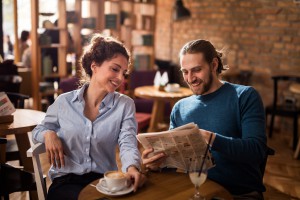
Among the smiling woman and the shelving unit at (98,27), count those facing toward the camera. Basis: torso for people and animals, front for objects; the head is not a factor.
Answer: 2

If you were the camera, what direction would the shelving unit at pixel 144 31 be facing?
facing the viewer

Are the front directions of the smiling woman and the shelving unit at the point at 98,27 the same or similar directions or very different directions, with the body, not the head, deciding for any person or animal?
same or similar directions

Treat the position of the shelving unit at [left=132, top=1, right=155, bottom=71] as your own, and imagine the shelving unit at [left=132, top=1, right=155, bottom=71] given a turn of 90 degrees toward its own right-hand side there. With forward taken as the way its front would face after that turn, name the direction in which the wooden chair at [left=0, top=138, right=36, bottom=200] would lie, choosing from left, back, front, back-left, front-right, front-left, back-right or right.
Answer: left

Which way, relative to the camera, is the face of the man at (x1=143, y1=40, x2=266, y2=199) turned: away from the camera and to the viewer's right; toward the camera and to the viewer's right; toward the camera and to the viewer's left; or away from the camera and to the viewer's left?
toward the camera and to the viewer's left

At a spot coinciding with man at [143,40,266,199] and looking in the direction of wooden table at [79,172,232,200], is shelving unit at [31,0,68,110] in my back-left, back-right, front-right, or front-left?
back-right

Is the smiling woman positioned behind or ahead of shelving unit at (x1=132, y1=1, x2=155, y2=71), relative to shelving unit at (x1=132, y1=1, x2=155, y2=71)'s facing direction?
ahead

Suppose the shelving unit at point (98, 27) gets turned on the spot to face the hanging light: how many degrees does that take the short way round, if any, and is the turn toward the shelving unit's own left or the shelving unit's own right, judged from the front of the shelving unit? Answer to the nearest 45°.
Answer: approximately 90° to the shelving unit's own left

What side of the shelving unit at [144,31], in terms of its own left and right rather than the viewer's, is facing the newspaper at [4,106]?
front

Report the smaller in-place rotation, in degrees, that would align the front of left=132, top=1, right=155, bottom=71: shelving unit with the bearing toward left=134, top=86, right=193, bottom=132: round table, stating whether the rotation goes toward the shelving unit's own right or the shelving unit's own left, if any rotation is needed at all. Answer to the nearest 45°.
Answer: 0° — it already faces it

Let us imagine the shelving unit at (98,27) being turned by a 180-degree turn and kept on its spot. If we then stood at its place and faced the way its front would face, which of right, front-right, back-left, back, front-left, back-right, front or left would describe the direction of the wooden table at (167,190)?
back

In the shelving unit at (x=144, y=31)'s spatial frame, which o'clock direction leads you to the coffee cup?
The coffee cup is roughly at 12 o'clock from the shelving unit.

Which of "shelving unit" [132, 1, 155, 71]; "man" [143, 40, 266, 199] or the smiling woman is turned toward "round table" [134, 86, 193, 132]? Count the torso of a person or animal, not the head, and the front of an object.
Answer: the shelving unit

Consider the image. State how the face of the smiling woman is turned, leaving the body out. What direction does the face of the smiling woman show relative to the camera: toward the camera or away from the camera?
toward the camera

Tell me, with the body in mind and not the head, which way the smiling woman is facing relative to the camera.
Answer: toward the camera

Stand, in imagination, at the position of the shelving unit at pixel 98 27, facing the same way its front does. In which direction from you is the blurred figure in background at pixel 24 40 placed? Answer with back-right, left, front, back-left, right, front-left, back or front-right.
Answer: back-right

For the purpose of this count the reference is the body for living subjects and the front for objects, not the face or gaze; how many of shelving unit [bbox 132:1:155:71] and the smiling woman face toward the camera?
2
